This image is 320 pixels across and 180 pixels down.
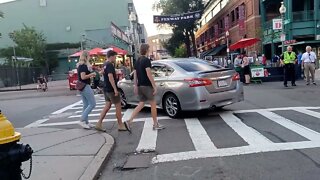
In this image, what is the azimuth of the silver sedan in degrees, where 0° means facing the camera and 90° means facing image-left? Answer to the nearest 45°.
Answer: approximately 135°

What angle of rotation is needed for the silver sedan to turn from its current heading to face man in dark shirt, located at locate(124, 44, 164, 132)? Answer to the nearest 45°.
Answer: approximately 90° to its left

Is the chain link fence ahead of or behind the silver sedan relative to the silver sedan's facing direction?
ahead

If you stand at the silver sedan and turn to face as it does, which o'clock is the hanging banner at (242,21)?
The hanging banner is roughly at 2 o'clock from the silver sedan.

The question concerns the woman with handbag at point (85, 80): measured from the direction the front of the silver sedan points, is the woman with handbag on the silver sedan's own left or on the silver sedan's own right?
on the silver sedan's own left

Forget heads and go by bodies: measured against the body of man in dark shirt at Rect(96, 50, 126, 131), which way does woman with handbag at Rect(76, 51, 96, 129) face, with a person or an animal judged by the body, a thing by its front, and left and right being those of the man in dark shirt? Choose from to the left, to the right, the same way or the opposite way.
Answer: the same way

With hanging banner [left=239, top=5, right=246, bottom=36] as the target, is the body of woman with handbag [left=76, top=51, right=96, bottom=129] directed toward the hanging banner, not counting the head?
no

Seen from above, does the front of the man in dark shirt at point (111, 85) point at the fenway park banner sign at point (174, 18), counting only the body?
no

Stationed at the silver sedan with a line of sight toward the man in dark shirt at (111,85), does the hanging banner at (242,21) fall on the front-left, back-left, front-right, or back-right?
back-right
